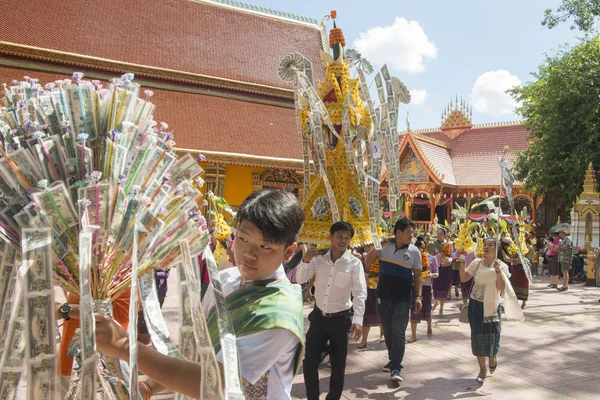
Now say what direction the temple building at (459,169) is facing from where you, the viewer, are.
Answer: facing the viewer and to the left of the viewer

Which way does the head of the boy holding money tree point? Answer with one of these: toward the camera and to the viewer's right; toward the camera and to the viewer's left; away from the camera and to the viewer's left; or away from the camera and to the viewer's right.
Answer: toward the camera and to the viewer's left

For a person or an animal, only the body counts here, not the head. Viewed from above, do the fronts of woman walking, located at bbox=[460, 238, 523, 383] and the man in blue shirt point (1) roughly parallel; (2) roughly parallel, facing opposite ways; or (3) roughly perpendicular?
roughly parallel

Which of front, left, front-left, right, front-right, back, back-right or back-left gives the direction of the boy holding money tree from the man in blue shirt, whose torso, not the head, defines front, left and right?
front

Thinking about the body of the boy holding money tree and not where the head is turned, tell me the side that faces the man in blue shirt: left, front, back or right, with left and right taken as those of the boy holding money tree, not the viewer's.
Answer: back

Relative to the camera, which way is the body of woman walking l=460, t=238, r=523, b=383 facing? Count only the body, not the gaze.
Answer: toward the camera

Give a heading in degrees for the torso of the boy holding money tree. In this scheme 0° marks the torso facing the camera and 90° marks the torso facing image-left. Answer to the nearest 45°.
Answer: approximately 45°

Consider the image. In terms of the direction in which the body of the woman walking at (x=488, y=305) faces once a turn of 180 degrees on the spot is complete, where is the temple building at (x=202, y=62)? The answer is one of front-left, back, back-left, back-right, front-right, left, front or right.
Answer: front-left

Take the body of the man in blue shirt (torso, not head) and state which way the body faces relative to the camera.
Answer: toward the camera

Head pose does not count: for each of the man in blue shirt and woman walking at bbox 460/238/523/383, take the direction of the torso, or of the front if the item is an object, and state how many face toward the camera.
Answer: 2

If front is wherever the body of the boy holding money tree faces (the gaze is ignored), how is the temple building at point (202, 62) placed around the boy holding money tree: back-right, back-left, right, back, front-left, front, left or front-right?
back-right
